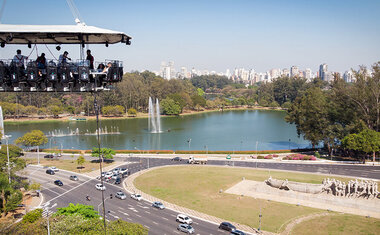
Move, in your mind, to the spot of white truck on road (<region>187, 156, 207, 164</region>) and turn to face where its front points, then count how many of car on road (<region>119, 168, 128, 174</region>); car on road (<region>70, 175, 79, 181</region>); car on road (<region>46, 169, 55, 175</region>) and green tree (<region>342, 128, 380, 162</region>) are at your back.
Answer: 1

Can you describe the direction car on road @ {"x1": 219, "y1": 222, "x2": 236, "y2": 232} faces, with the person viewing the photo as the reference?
facing the viewer and to the right of the viewer

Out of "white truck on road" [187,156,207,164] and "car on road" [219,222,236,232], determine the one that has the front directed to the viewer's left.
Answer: the white truck on road

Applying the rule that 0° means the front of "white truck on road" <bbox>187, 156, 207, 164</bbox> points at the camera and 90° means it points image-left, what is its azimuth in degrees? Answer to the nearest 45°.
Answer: approximately 90°

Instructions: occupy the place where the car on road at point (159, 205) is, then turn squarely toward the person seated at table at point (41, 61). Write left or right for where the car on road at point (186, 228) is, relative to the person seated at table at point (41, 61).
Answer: left

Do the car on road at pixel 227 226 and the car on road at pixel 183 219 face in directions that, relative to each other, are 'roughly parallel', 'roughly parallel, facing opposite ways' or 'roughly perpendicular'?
roughly parallel

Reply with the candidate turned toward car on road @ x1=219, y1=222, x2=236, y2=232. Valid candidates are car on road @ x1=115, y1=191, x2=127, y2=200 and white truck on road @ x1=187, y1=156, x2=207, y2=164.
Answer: car on road @ x1=115, y1=191, x2=127, y2=200
